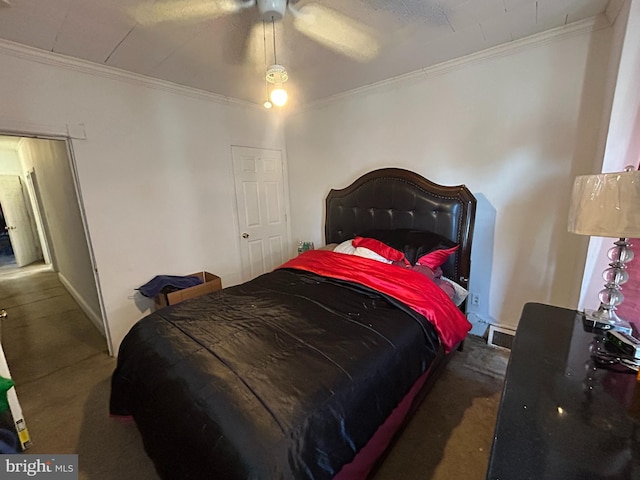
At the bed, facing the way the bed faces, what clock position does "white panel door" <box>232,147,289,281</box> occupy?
The white panel door is roughly at 4 o'clock from the bed.

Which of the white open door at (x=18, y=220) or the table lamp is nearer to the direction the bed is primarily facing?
the white open door

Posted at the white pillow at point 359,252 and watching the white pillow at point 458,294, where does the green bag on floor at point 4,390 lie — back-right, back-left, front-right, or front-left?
back-right

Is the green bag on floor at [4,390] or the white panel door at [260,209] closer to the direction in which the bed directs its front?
the green bag on floor

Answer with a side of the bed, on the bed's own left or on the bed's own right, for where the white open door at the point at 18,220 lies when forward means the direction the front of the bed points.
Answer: on the bed's own right

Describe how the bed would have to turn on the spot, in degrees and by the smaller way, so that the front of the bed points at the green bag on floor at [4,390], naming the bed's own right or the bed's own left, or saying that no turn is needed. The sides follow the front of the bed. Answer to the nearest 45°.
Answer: approximately 45° to the bed's own right

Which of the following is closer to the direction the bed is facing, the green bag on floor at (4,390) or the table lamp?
the green bag on floor

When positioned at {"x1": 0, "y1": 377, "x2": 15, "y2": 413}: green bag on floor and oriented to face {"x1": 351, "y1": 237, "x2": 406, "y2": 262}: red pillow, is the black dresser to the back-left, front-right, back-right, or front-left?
front-right

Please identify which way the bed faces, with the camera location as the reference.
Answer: facing the viewer and to the left of the viewer
